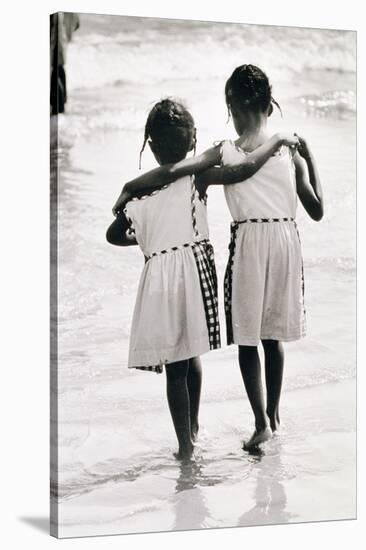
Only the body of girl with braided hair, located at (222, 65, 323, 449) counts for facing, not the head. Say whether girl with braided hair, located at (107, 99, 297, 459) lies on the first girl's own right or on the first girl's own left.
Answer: on the first girl's own left

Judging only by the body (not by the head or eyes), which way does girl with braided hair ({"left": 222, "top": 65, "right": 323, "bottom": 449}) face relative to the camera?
away from the camera
